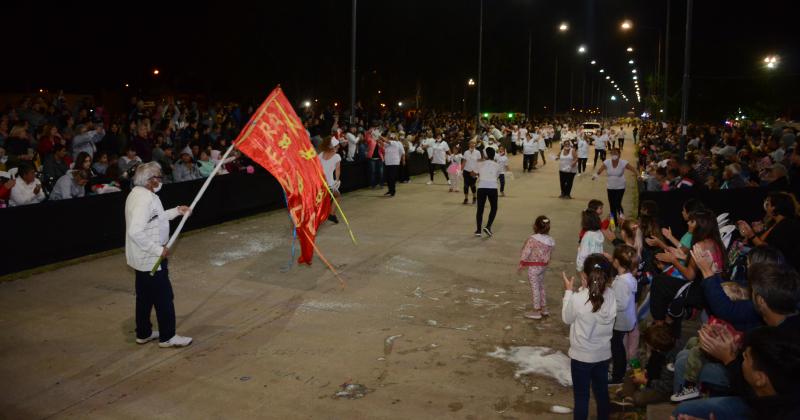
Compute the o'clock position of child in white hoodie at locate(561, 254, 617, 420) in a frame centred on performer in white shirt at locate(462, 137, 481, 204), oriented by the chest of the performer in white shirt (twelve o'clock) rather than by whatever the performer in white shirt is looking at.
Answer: The child in white hoodie is roughly at 12 o'clock from the performer in white shirt.

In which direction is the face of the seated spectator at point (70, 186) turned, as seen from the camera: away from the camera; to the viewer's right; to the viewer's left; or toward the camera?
to the viewer's right

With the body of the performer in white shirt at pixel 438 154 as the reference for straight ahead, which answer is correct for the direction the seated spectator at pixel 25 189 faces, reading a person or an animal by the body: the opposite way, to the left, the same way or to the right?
to the left

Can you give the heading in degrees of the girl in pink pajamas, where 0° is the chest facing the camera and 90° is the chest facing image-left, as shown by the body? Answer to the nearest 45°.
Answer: approximately 135°

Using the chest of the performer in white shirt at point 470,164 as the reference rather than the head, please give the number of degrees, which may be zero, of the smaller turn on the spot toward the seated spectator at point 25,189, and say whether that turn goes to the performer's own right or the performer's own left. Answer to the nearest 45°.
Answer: approximately 45° to the performer's own right

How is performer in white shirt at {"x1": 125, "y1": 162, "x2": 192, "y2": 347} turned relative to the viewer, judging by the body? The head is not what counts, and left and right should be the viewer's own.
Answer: facing to the right of the viewer

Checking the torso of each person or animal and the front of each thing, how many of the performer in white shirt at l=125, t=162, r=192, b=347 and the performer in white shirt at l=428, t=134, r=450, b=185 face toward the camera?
1

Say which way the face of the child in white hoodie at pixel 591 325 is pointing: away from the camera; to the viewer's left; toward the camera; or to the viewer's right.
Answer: away from the camera

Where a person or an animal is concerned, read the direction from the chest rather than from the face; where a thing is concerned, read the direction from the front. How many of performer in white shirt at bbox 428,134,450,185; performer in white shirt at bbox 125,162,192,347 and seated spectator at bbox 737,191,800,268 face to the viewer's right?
1

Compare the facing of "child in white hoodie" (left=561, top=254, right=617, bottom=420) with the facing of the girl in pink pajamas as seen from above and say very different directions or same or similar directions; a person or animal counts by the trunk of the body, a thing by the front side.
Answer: same or similar directions

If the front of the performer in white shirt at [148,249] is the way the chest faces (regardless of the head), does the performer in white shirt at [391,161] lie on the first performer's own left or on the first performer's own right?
on the first performer's own left

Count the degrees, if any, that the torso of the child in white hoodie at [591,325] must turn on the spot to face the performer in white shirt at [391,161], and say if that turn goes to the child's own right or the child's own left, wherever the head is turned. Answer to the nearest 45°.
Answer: approximately 45° to the child's own right

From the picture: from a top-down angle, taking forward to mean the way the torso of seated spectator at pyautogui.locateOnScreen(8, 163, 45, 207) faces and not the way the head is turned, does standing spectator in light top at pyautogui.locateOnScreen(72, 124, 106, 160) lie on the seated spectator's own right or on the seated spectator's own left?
on the seated spectator's own left

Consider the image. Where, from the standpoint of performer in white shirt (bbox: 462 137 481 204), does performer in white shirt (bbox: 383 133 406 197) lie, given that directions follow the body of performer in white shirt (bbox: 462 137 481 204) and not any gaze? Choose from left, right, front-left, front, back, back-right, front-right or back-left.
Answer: back-right

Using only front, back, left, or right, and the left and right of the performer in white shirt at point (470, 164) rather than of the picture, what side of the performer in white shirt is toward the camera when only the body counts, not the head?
front

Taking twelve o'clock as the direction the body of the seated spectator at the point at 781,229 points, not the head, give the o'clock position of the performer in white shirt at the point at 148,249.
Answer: The performer in white shirt is roughly at 11 o'clock from the seated spectator.

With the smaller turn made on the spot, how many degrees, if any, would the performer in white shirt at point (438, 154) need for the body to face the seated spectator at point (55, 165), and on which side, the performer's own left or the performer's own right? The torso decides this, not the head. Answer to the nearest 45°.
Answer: approximately 45° to the performer's own right

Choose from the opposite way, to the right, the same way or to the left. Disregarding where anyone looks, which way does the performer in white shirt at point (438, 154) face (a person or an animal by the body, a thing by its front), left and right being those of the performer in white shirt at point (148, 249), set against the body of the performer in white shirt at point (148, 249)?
to the right

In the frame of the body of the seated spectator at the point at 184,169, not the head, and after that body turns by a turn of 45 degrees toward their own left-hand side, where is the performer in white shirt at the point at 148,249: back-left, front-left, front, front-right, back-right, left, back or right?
right

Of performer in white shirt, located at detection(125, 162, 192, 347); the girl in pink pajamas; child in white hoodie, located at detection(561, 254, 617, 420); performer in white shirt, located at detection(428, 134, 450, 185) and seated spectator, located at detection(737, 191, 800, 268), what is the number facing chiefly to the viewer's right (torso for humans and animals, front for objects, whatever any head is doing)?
1
